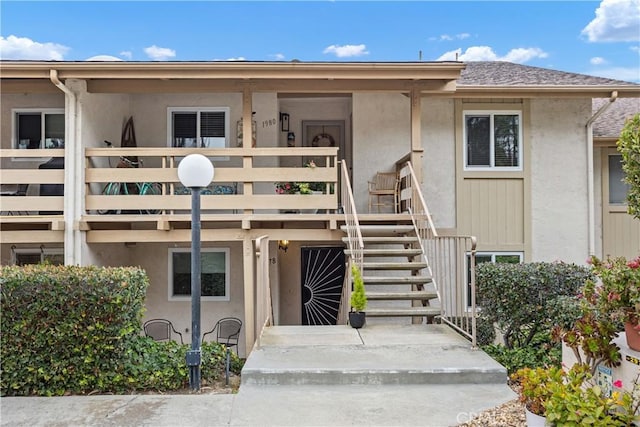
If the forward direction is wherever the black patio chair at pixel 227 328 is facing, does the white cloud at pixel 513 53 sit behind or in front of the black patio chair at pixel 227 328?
behind

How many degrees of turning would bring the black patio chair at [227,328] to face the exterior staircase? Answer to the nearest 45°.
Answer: approximately 90° to its left

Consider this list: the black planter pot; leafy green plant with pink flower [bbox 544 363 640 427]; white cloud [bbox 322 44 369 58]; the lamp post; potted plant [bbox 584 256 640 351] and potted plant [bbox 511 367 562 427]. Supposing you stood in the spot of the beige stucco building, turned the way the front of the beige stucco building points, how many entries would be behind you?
1

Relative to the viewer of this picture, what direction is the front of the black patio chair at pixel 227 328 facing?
facing the viewer and to the left of the viewer

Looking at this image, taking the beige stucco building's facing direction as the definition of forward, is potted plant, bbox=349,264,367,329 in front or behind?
in front

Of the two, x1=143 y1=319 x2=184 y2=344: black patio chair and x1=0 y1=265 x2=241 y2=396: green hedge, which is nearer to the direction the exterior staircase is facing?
the green hedge

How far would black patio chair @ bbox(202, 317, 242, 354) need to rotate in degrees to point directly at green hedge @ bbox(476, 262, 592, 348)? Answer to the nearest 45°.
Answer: approximately 90° to its left

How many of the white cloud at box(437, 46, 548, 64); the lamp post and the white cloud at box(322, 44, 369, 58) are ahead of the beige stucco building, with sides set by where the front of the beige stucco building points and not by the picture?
1

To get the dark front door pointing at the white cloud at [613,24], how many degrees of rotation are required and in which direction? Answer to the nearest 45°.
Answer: approximately 135° to its left

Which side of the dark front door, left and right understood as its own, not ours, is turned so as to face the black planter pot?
front

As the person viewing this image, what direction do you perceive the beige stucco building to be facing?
facing the viewer

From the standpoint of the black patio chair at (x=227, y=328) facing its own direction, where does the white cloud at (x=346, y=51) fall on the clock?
The white cloud is roughly at 5 o'clock from the black patio chair.

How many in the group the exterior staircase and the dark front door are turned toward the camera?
2

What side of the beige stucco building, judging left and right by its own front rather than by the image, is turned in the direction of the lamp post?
front
